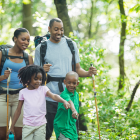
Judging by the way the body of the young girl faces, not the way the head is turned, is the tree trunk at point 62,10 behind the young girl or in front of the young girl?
behind

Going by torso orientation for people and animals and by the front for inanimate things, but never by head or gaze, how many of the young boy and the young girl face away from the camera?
0

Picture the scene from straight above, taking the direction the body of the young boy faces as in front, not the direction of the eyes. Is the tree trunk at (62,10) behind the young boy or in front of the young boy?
behind

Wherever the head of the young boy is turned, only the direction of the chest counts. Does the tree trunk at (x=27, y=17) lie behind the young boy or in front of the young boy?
behind

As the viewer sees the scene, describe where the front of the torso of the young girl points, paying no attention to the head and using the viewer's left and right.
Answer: facing the viewer

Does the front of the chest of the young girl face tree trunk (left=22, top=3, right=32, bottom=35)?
no

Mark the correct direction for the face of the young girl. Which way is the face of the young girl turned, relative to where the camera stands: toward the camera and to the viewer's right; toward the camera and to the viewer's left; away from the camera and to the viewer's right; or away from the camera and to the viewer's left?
toward the camera and to the viewer's right
